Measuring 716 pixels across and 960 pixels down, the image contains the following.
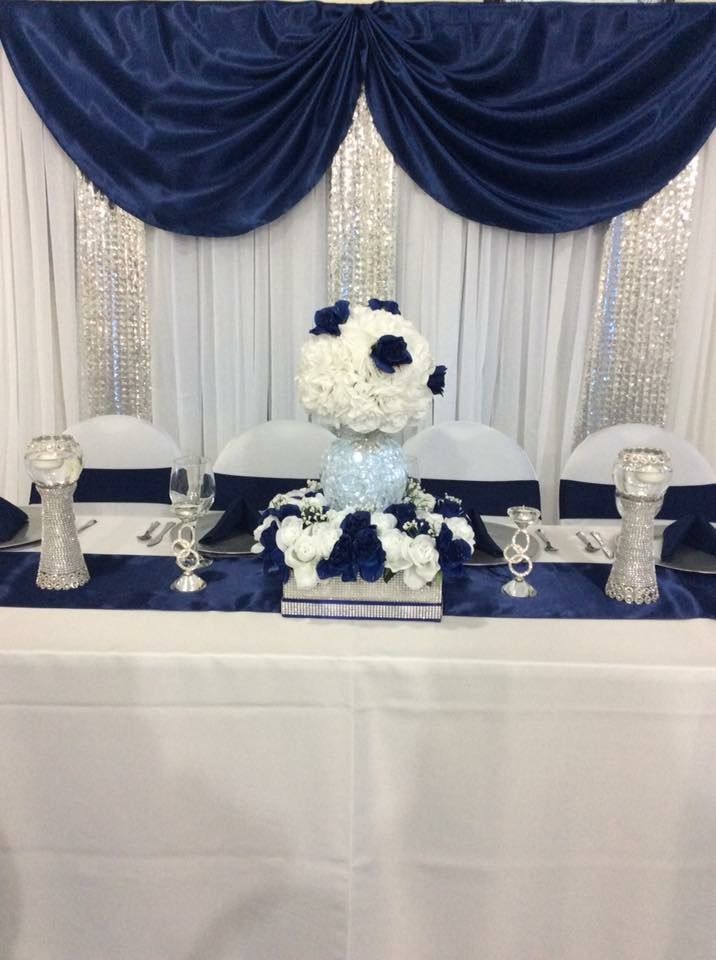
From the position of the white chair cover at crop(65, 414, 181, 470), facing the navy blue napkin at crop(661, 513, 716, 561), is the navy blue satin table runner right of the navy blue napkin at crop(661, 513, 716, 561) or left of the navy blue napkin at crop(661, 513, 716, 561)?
right

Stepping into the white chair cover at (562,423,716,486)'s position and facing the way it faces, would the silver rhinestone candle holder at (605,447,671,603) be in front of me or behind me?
in front

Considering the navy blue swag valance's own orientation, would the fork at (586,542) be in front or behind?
in front

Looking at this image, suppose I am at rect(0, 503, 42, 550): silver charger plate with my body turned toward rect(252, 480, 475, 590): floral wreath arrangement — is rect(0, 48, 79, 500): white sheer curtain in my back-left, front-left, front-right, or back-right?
back-left

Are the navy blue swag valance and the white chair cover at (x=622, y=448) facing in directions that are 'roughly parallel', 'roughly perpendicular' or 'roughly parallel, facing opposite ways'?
roughly parallel

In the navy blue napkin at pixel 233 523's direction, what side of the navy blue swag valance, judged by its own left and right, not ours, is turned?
front

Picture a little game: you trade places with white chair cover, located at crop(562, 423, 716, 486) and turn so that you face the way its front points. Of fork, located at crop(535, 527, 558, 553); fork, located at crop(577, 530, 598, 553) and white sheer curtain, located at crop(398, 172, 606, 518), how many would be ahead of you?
2

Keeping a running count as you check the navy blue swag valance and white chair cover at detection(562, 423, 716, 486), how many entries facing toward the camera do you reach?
2

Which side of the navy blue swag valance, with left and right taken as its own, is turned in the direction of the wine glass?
front

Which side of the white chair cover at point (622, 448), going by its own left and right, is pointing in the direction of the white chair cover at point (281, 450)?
right

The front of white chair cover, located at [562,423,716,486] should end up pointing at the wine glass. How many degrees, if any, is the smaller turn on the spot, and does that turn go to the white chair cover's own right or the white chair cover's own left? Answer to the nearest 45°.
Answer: approximately 45° to the white chair cover's own right

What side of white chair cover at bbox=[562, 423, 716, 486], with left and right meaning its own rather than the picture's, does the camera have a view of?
front

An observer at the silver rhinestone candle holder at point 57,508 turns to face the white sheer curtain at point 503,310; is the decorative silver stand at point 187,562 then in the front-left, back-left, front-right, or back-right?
front-right

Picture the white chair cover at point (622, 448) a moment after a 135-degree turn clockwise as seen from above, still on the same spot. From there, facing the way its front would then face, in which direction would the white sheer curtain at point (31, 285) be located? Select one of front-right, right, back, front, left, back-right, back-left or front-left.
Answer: front-left

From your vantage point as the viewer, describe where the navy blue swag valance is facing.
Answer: facing the viewer
